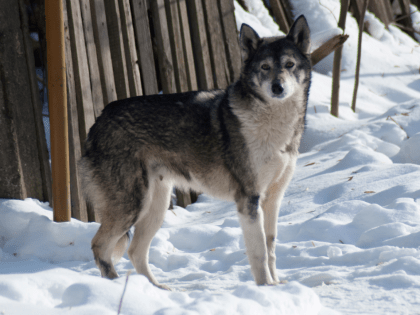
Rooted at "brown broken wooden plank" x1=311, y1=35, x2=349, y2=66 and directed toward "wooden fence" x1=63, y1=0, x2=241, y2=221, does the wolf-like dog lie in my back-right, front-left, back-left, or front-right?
front-left

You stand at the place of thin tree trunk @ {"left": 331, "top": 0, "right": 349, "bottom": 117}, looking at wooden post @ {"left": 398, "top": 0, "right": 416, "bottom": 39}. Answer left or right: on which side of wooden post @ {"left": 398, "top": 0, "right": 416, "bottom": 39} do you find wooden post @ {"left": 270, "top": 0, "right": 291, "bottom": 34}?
left

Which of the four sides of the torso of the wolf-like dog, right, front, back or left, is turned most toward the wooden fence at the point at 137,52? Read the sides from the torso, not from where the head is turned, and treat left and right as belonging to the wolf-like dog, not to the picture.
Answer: left

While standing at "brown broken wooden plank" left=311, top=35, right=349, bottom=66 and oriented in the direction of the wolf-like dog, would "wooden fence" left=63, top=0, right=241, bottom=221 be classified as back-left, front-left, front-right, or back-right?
front-right

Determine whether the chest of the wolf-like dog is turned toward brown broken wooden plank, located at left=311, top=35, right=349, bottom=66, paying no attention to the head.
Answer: no

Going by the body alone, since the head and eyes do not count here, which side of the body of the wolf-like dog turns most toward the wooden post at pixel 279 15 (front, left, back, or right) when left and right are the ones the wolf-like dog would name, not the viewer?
left

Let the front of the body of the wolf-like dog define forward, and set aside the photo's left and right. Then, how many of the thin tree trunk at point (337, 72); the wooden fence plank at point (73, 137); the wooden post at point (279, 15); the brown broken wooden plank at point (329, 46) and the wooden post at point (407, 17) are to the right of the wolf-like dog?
0

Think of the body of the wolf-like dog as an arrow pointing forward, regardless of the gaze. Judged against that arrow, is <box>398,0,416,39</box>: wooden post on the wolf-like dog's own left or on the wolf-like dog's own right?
on the wolf-like dog's own left

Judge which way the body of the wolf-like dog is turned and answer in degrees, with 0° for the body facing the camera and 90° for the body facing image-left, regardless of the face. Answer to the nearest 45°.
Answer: approximately 270°

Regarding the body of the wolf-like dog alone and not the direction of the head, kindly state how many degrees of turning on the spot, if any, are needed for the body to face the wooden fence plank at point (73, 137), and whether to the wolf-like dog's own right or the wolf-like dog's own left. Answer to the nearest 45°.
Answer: approximately 135° to the wolf-like dog's own left

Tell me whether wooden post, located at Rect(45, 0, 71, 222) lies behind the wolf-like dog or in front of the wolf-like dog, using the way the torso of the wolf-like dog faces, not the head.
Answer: behind
